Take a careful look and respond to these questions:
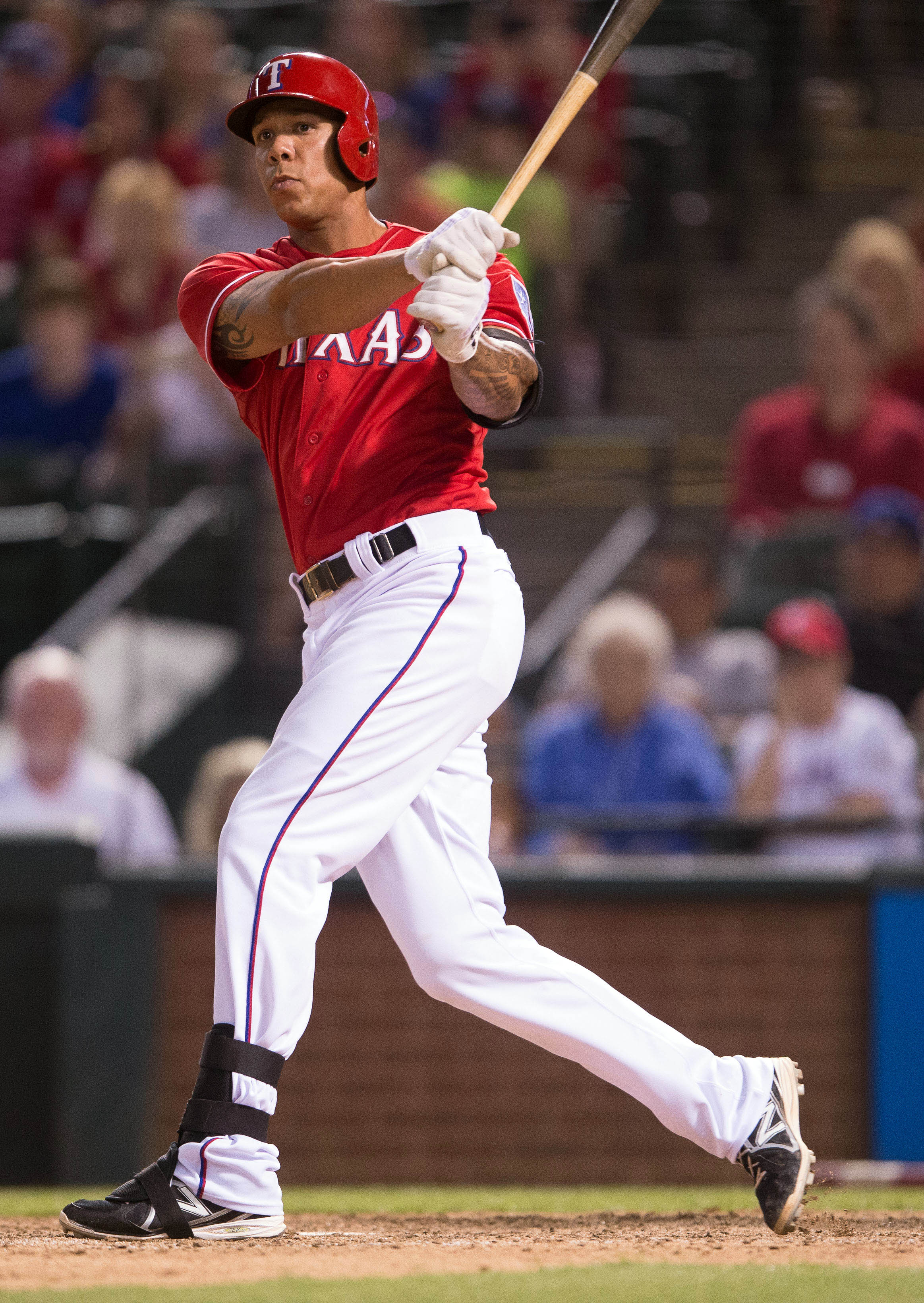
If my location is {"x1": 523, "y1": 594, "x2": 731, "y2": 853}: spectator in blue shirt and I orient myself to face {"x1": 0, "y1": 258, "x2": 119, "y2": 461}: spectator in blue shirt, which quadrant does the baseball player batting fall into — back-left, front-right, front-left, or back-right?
back-left

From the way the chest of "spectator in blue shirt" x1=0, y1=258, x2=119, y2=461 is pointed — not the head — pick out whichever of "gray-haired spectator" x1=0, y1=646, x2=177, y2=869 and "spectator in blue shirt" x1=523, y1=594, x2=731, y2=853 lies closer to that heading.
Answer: the gray-haired spectator

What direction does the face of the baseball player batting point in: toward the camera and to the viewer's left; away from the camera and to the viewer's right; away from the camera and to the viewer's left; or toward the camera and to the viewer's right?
toward the camera and to the viewer's left

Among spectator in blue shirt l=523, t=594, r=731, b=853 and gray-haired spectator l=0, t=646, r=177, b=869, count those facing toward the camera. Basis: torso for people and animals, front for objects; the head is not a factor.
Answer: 2

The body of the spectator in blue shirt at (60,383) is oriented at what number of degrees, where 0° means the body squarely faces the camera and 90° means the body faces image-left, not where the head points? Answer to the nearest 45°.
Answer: approximately 0°

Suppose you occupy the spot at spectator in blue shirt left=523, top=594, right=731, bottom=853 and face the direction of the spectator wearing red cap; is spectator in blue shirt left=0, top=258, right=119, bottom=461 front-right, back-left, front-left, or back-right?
back-left

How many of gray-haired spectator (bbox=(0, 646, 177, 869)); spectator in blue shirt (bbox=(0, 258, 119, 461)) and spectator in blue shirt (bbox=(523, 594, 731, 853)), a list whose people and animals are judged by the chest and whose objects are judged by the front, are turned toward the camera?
3

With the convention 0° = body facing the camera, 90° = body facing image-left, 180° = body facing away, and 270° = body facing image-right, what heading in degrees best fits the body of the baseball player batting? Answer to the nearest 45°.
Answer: approximately 45°

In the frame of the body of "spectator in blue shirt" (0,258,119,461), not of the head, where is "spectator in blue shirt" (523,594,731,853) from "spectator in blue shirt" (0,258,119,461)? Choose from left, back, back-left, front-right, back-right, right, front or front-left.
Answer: front-left
